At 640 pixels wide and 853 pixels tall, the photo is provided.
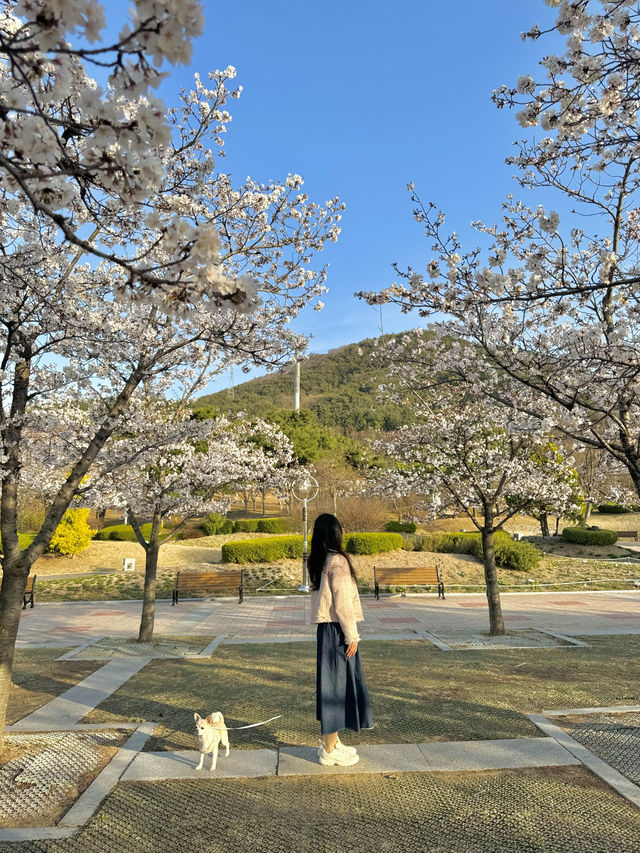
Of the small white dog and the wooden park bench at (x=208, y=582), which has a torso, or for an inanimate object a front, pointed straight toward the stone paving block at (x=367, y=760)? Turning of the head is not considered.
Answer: the wooden park bench

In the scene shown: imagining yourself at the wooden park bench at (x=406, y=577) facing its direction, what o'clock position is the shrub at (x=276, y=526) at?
The shrub is roughly at 5 o'clock from the wooden park bench.

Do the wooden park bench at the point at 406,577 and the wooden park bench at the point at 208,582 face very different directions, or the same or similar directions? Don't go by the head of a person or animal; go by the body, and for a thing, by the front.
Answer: same or similar directions

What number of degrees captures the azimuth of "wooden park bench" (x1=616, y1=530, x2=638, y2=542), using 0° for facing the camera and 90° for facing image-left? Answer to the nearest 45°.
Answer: approximately 0°

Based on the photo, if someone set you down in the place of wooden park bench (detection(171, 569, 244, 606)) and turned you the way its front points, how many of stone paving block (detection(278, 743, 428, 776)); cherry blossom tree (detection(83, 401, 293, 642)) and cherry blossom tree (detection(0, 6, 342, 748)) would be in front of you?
3

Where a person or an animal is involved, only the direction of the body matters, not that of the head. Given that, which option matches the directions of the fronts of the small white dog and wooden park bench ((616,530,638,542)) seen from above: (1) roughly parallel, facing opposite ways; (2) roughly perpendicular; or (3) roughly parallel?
roughly parallel

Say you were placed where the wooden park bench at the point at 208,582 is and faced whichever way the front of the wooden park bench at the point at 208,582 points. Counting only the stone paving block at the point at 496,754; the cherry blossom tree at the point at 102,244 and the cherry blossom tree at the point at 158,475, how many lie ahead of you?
3

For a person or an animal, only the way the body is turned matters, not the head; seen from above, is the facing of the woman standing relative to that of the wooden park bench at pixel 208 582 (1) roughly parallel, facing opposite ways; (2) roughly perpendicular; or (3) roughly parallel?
roughly perpendicular

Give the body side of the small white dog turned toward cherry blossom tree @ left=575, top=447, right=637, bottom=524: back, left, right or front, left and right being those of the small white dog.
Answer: back

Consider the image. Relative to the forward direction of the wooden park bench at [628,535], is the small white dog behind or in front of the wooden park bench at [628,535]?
in front

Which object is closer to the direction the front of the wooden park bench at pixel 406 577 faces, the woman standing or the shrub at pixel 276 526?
the woman standing

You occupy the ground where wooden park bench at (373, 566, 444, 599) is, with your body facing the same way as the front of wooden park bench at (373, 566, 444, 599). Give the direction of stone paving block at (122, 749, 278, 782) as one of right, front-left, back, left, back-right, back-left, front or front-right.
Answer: front

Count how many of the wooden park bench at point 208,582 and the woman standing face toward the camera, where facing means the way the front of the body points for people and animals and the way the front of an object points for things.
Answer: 1

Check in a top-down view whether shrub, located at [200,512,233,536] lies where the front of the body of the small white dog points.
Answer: no

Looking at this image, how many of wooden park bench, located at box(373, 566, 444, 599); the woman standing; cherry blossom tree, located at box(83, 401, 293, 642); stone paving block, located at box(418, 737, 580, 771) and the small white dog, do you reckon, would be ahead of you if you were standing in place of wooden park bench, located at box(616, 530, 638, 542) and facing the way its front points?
5

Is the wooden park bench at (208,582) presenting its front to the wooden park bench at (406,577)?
no

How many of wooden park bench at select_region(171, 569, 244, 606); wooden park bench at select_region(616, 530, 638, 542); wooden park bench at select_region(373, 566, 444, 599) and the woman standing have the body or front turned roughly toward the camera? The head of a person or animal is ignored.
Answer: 3

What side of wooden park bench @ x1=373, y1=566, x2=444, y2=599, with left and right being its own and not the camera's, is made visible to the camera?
front
